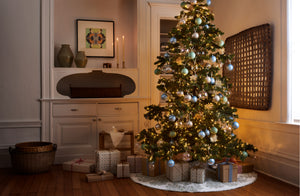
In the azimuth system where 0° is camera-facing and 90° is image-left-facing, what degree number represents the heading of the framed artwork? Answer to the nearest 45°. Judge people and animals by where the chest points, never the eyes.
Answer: approximately 0°

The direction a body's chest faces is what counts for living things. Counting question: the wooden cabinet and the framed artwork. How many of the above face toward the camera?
2

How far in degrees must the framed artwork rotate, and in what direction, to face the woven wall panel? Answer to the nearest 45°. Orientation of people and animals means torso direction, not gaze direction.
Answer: approximately 45° to its left

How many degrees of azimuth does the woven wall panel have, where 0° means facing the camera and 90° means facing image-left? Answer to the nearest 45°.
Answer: approximately 45°

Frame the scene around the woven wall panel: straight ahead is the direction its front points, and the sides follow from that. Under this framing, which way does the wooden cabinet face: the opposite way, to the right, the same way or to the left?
to the left

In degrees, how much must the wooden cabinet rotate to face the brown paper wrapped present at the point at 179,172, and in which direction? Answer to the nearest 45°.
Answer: approximately 45° to its left

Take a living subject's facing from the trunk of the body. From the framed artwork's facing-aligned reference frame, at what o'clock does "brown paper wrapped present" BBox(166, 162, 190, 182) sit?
The brown paper wrapped present is roughly at 11 o'clock from the framed artwork.

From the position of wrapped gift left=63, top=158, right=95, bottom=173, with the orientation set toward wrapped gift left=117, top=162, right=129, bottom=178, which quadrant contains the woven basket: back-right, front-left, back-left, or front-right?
back-right

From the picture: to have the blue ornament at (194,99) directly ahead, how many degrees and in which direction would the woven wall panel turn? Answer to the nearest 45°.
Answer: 0° — it already faces it

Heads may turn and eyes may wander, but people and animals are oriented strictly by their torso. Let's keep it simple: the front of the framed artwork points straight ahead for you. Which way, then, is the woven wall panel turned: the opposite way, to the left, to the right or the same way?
to the right
